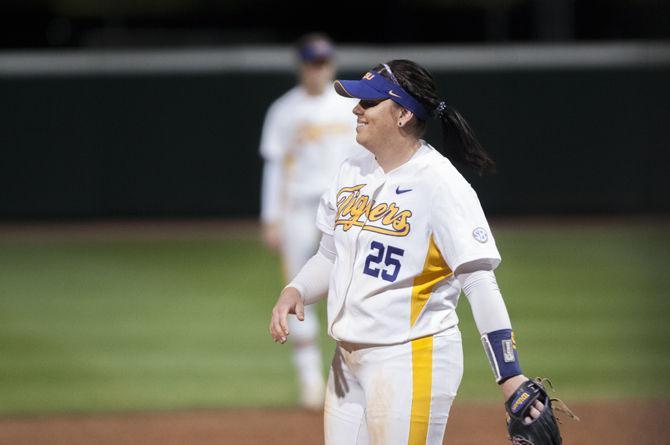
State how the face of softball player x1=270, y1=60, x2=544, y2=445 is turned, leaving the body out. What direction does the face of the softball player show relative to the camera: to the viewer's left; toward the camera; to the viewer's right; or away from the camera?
to the viewer's left

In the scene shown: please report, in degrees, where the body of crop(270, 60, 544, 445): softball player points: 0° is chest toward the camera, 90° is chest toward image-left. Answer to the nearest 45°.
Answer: approximately 45°

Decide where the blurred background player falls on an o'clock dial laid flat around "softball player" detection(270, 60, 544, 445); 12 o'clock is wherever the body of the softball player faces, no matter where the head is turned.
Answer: The blurred background player is roughly at 4 o'clock from the softball player.
